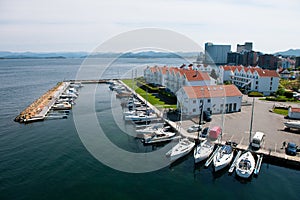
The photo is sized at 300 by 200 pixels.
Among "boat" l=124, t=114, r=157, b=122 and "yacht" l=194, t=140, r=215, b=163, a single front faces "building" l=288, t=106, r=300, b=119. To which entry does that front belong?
the boat

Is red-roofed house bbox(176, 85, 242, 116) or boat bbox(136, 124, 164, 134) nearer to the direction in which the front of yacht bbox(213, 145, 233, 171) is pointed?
the boat

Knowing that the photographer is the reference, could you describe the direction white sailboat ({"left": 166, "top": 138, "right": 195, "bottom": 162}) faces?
facing the viewer and to the left of the viewer

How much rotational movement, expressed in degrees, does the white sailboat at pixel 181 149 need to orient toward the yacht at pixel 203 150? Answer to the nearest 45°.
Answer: approximately 135° to its left

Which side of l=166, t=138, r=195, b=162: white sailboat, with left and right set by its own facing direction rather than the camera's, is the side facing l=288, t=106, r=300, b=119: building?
back

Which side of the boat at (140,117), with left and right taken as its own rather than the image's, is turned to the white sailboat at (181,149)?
left

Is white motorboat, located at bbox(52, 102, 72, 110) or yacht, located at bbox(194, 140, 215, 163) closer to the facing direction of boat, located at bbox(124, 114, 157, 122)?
the yacht

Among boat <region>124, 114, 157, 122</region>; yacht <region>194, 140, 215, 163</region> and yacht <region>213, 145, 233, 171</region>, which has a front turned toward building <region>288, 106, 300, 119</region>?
the boat

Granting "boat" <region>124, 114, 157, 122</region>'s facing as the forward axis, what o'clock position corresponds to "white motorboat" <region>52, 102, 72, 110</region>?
The white motorboat is roughly at 1 o'clock from the boat.

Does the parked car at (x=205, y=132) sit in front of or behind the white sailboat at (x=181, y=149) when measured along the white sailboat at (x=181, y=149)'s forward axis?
behind

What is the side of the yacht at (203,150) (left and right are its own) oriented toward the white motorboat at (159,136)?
right
